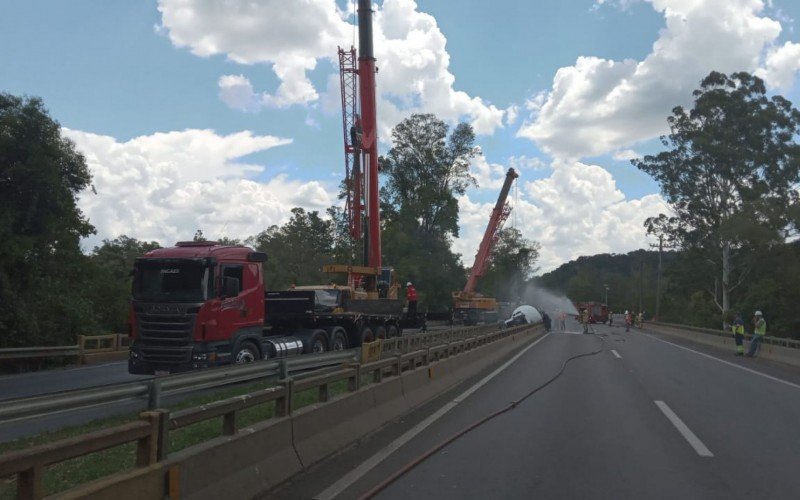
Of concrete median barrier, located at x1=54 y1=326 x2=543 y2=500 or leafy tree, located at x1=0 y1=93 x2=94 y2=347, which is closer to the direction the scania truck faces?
the concrete median barrier

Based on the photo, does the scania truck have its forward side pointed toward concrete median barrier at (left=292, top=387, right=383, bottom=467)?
no

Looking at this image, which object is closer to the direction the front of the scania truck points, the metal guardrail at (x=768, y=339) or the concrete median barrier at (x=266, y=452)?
the concrete median barrier

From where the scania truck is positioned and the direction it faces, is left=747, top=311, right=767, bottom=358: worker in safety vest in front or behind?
behind

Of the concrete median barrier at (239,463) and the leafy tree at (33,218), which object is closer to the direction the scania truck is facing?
the concrete median barrier

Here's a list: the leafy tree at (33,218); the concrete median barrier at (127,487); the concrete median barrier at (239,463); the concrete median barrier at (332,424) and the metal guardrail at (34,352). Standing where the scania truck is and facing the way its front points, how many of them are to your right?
2

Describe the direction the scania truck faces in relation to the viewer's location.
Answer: facing the viewer and to the left of the viewer

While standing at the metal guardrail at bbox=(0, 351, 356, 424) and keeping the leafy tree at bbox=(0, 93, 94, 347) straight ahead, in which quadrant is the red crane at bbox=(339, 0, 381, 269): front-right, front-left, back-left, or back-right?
front-right

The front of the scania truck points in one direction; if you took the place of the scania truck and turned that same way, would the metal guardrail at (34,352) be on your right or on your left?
on your right

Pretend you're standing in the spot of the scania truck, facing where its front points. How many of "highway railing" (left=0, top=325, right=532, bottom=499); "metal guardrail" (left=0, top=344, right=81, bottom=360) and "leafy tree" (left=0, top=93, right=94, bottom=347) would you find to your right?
2

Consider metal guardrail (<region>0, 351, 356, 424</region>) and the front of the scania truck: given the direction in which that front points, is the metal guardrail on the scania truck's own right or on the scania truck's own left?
on the scania truck's own left

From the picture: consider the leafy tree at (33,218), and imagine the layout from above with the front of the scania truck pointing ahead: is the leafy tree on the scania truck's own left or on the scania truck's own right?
on the scania truck's own right

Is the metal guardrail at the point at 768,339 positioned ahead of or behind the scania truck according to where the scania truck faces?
behind
